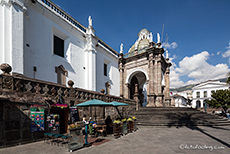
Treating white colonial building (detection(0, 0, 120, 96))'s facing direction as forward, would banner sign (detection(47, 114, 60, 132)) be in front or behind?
in front

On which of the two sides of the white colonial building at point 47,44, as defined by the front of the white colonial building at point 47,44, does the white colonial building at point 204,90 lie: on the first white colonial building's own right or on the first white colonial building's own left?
on the first white colonial building's own left

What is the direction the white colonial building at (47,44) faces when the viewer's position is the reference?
facing the viewer and to the right of the viewer

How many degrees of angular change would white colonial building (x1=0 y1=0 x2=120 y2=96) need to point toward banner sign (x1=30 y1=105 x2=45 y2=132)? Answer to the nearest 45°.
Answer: approximately 45° to its right
